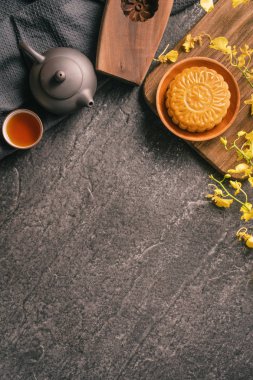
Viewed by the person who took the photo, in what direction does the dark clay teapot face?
facing the viewer and to the right of the viewer
